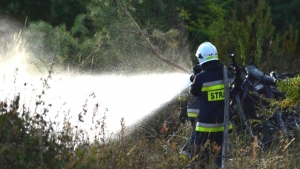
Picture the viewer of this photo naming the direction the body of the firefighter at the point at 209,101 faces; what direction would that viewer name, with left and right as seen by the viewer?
facing away from the viewer and to the left of the viewer

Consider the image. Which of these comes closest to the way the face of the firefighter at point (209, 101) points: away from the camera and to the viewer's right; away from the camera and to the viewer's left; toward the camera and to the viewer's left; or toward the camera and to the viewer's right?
away from the camera and to the viewer's left
